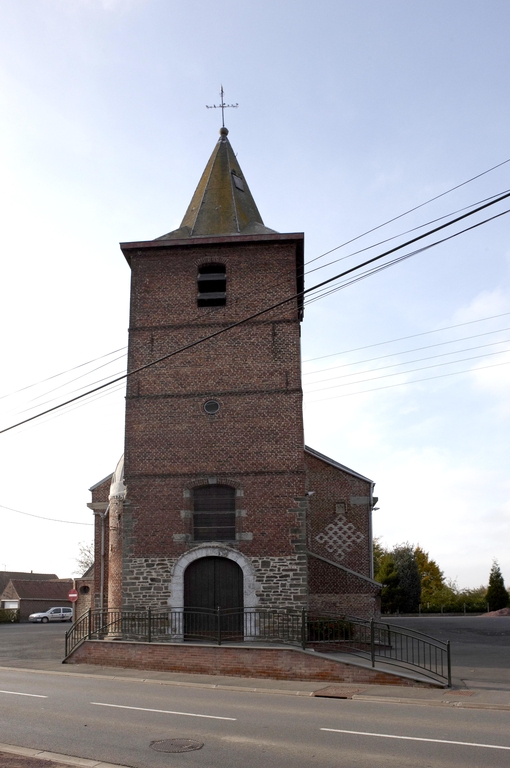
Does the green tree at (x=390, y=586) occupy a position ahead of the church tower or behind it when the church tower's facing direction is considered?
behind

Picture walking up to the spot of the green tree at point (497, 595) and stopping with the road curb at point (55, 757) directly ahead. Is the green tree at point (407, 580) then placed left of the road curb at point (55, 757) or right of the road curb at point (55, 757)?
right

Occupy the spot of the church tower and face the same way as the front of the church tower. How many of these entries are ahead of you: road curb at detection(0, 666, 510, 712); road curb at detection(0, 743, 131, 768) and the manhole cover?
3

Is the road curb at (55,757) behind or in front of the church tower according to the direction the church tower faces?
in front

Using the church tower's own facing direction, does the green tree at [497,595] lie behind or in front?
behind

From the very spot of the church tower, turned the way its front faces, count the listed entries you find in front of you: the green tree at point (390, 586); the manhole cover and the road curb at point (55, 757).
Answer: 2

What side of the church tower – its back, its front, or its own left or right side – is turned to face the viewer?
front

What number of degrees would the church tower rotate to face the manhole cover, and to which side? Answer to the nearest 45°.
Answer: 0° — it already faces it

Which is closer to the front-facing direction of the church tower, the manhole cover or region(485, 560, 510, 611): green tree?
the manhole cover

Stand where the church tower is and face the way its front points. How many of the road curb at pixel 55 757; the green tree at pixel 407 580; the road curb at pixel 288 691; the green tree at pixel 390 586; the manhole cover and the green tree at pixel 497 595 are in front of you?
3

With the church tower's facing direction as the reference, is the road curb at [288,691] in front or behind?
in front

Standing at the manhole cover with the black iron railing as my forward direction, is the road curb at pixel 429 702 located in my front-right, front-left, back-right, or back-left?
front-right
